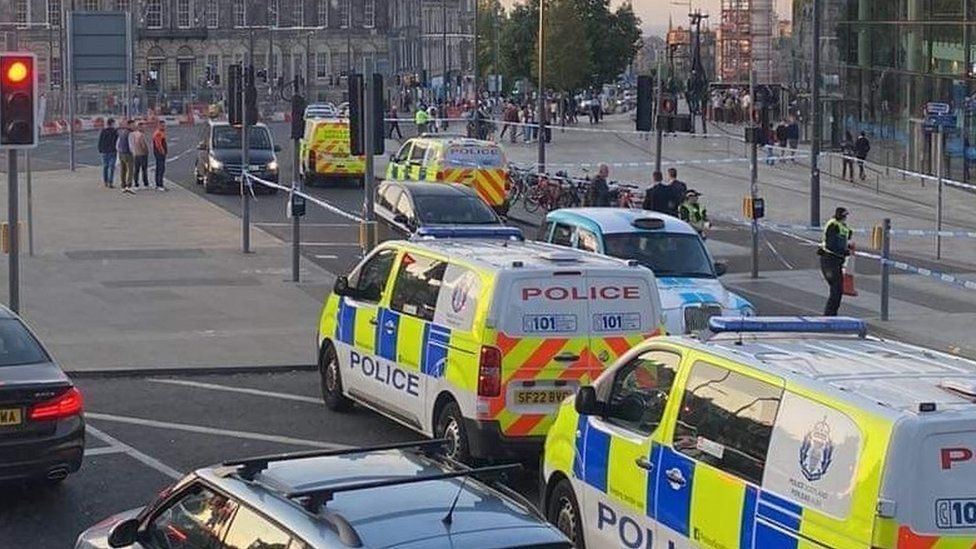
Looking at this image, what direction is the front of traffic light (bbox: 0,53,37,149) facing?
toward the camera

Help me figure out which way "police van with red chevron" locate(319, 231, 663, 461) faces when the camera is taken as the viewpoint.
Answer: facing away from the viewer and to the left of the viewer

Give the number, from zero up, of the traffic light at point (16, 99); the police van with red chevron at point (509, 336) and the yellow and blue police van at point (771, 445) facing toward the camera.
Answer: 1

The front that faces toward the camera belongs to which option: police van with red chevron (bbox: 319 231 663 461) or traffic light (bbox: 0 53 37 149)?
the traffic light

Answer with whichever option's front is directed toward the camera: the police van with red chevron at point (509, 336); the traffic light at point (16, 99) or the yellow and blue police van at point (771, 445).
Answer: the traffic light

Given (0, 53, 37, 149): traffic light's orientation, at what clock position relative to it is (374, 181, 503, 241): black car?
The black car is roughly at 7 o'clock from the traffic light.

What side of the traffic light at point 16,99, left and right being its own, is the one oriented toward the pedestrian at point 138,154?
back

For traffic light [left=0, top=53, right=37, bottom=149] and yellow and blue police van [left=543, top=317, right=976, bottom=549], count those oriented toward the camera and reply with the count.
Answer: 1

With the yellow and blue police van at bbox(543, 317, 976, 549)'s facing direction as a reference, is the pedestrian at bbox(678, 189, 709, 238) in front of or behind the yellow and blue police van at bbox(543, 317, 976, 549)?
in front

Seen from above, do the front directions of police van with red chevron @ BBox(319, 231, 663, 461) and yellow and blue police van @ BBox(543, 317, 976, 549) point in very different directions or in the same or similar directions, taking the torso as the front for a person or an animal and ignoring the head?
same or similar directions

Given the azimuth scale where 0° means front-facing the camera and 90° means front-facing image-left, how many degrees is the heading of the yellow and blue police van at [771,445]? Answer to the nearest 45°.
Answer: approximately 135°

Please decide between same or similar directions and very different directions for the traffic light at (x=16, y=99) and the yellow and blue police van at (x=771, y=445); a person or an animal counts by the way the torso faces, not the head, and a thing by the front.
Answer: very different directions
